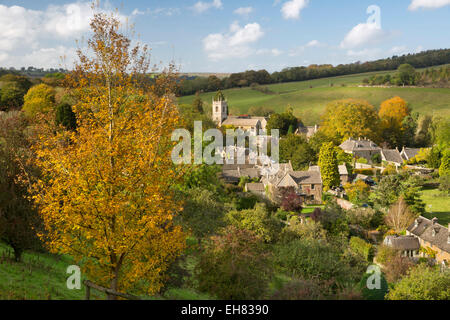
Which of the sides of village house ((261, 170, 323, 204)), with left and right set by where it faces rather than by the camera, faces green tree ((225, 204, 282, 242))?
front

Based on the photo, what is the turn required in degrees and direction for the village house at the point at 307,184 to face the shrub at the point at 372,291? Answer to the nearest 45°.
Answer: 0° — it already faces it

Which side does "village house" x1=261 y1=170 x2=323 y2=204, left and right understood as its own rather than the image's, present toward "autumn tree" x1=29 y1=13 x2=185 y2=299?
front

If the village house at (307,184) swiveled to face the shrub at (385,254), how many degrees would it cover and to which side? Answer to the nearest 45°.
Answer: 0° — it already faces it

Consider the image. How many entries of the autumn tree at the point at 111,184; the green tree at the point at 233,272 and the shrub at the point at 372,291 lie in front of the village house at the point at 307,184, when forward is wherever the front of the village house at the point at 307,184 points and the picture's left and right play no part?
3

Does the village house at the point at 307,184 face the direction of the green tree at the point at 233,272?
yes

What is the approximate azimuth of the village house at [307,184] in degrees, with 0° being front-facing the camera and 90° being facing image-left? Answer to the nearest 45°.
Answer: approximately 0°

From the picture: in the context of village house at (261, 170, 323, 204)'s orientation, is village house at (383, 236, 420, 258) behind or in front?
in front

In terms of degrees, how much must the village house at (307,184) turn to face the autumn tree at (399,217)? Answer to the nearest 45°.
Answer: approximately 45° to its left

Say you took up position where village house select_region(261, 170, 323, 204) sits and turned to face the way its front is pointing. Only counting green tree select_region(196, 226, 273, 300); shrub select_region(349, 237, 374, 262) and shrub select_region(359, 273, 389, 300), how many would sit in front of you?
3
